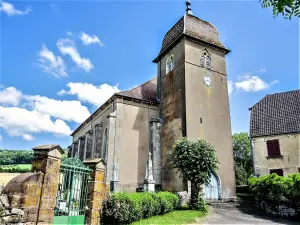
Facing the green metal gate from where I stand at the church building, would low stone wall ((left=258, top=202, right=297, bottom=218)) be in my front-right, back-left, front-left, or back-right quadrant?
front-left

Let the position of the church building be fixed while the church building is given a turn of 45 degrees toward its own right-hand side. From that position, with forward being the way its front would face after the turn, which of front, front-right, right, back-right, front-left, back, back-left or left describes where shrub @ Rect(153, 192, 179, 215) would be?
front

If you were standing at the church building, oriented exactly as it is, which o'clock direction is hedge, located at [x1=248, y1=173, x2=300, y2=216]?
The hedge is roughly at 12 o'clock from the church building.

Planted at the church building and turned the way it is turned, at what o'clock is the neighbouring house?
The neighbouring house is roughly at 10 o'clock from the church building.

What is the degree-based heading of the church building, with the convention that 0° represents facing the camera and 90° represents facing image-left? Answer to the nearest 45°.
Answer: approximately 315°

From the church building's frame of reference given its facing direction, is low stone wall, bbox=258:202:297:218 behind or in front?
in front

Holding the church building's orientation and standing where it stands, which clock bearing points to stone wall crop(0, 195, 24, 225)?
The stone wall is roughly at 2 o'clock from the church building.

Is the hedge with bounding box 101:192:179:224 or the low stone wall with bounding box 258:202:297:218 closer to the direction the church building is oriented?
the low stone wall

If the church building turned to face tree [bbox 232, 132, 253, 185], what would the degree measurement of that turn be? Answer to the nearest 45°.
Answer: approximately 90° to its left
